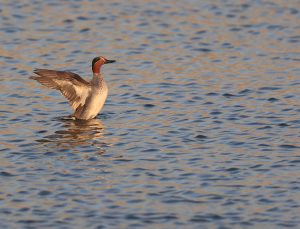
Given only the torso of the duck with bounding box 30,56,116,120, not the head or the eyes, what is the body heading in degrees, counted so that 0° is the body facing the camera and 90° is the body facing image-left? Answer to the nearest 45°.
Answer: approximately 270°
